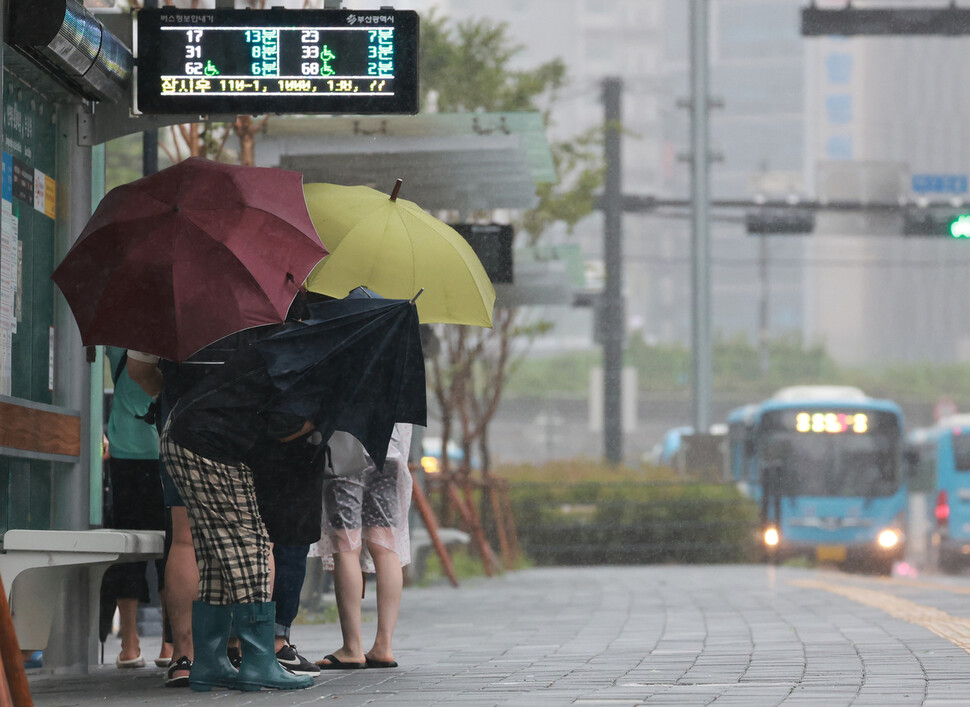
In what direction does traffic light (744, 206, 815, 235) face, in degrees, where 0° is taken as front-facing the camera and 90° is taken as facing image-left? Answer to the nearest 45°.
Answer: approximately 180°

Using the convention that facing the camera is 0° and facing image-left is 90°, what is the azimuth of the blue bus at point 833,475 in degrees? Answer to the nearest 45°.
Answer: approximately 0°

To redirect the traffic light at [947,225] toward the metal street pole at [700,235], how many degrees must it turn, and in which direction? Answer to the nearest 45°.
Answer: approximately 135° to its right

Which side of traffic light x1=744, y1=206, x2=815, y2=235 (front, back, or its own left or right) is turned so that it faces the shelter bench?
back

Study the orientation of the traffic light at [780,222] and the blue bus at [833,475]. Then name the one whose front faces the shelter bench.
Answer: the blue bus

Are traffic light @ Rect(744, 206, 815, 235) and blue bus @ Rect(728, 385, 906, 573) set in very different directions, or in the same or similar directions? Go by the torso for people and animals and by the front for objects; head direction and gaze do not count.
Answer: very different directions

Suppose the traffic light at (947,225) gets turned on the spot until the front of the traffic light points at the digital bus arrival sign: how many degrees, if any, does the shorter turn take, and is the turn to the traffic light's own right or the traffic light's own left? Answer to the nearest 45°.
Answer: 0° — it already faces it
